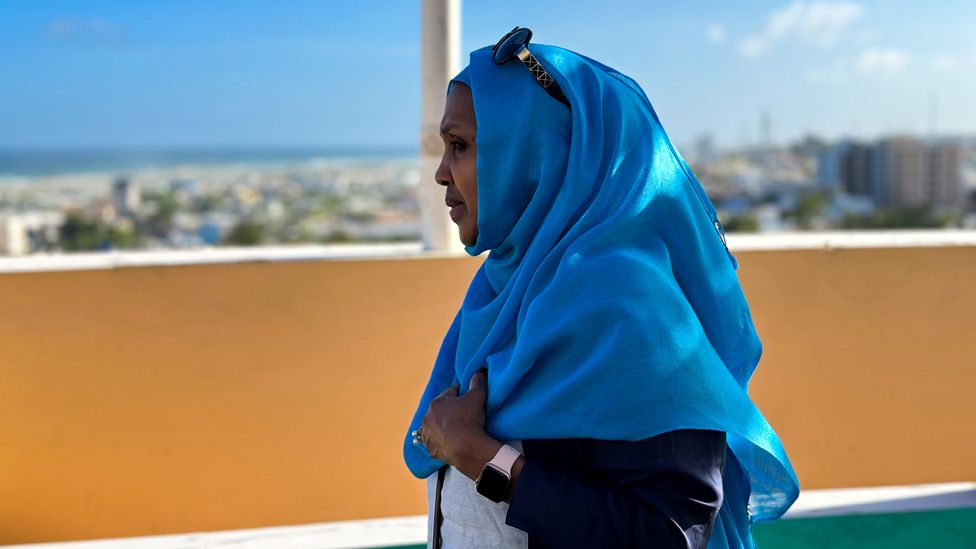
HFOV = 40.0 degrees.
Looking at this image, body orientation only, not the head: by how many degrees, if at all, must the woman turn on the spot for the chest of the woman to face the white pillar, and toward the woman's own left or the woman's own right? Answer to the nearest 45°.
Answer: approximately 90° to the woman's own right

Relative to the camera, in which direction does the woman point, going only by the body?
to the viewer's left

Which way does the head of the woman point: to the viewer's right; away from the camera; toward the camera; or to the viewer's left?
to the viewer's left

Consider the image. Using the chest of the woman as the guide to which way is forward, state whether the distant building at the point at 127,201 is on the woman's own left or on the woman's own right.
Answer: on the woman's own right

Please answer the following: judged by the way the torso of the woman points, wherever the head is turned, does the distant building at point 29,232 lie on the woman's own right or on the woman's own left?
on the woman's own right

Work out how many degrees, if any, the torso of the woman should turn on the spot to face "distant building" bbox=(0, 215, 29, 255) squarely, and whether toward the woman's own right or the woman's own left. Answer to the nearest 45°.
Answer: approximately 45° to the woman's own right

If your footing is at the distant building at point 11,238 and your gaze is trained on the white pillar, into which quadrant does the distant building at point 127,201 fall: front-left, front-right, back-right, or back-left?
back-left
